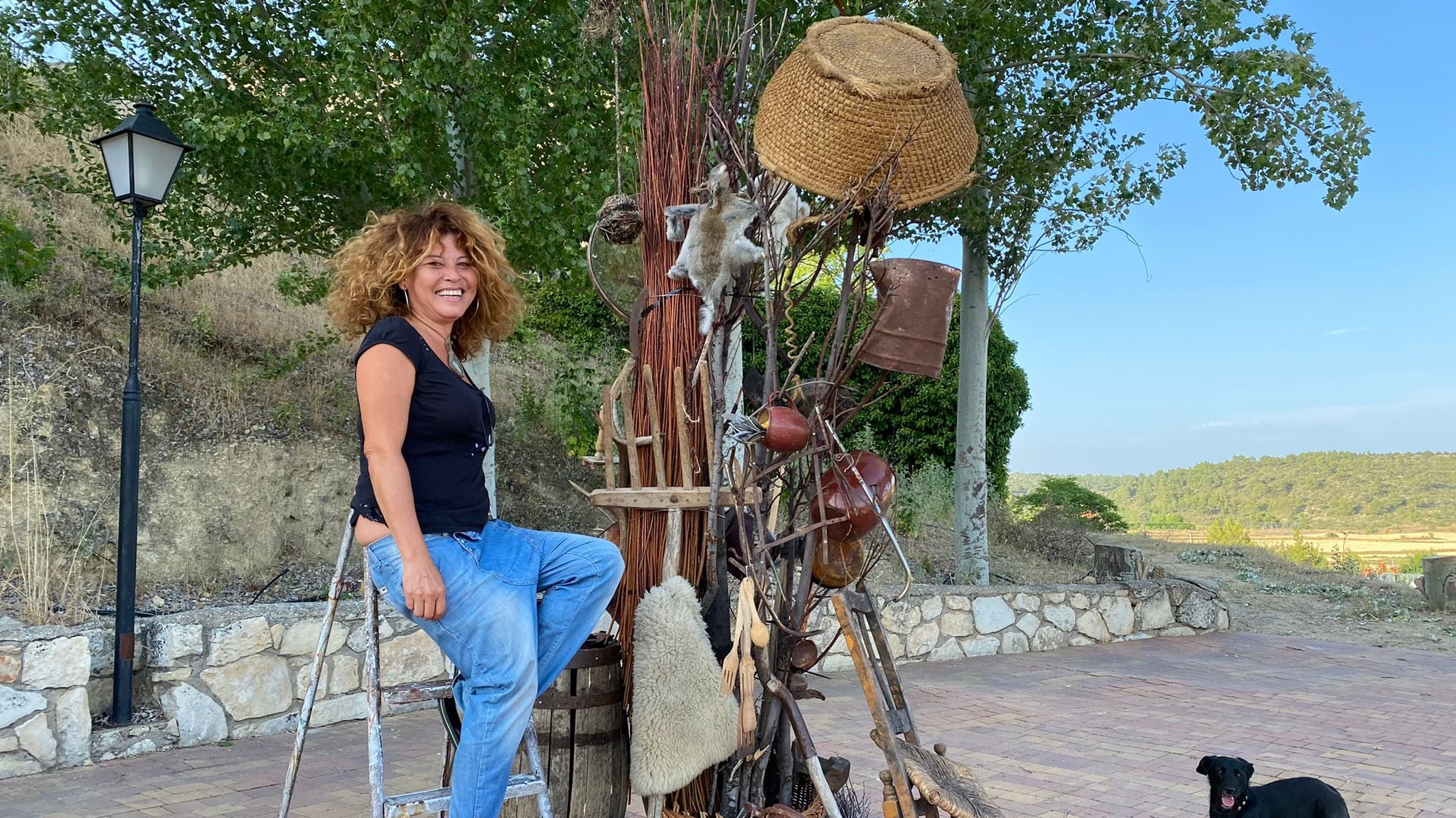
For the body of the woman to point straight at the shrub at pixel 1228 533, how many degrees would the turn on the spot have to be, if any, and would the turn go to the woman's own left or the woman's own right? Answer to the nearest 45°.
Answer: approximately 90° to the woman's own left

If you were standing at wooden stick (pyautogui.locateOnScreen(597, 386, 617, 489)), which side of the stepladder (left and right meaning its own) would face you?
left

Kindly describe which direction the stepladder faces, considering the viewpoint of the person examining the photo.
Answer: facing the viewer and to the right of the viewer

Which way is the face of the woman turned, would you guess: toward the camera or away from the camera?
toward the camera

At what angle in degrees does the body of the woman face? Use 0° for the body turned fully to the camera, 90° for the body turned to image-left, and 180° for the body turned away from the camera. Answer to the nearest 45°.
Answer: approximately 315°
